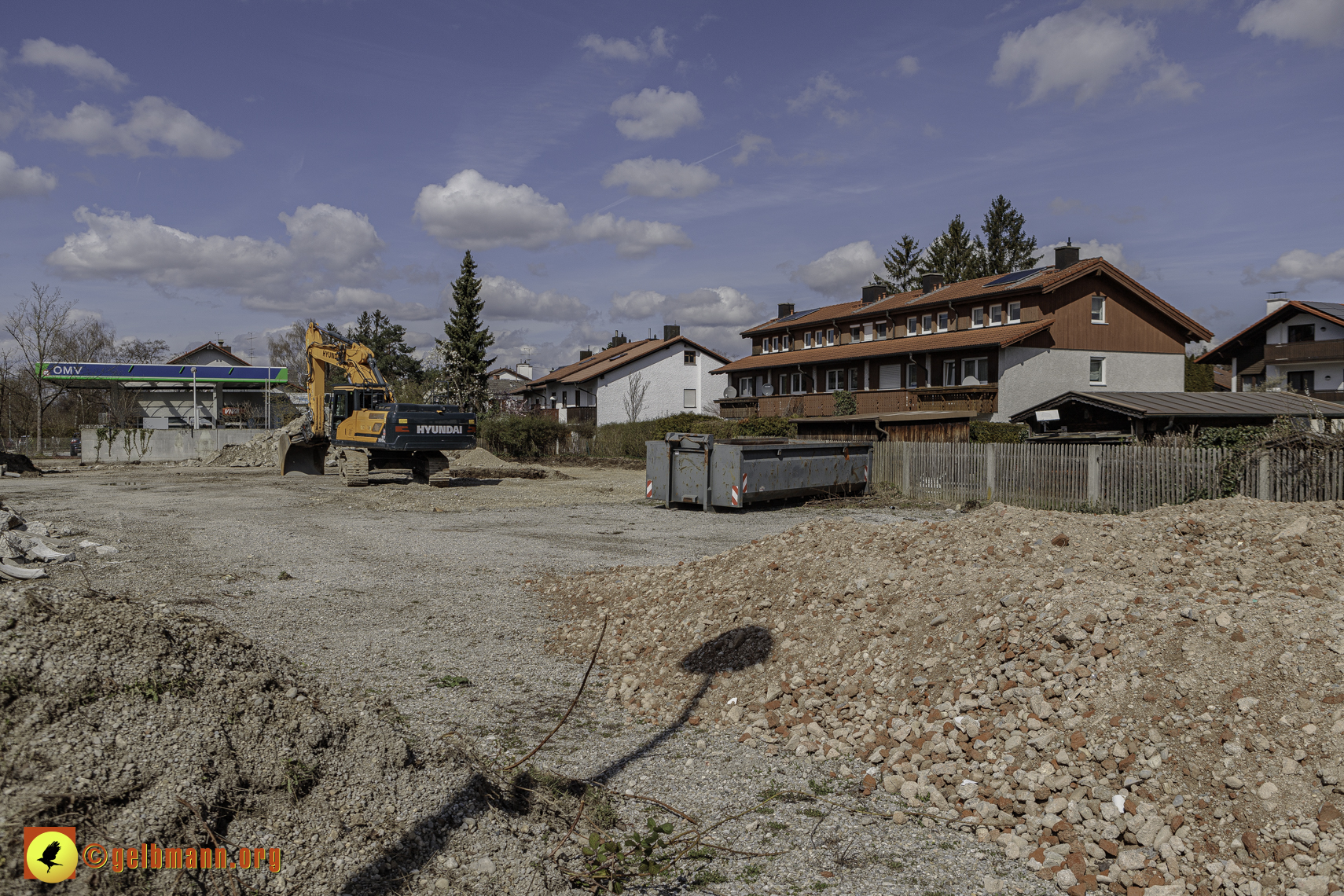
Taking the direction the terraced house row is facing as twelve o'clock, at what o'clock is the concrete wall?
The concrete wall is roughly at 1 o'clock from the terraced house row.

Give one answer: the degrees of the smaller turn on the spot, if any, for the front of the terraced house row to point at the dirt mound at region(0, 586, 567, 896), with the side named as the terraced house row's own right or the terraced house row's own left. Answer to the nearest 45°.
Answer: approximately 45° to the terraced house row's own left

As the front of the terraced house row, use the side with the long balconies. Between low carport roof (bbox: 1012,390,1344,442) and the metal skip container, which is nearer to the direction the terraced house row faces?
the metal skip container

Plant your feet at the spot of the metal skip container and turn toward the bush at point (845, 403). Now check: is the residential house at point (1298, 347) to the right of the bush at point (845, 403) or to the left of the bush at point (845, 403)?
right

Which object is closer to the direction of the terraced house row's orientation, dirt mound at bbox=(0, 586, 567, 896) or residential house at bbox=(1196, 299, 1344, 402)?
the dirt mound

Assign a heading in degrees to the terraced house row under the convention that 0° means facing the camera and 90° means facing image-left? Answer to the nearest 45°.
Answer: approximately 45°

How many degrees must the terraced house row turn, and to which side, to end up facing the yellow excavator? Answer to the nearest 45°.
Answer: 0° — it already faces it

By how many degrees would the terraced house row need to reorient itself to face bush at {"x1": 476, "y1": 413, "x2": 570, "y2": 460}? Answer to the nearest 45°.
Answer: approximately 45° to its right

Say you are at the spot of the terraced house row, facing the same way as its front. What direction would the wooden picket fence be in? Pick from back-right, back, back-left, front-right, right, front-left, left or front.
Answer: front-left

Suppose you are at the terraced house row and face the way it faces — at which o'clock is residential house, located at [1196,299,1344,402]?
The residential house is roughly at 6 o'clock from the terraced house row.

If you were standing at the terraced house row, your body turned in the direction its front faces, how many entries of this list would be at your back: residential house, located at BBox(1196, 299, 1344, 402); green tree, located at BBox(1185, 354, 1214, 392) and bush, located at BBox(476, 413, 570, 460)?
2

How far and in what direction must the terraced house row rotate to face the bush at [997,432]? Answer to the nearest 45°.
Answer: approximately 45° to its left

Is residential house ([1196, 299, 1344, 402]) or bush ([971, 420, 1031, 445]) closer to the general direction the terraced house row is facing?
the bush

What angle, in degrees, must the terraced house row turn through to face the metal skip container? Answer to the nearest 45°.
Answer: approximately 45° to its left

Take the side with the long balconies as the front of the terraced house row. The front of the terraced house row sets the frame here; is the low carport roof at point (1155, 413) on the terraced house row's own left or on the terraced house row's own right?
on the terraced house row's own left

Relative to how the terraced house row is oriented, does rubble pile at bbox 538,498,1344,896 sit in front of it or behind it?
in front
